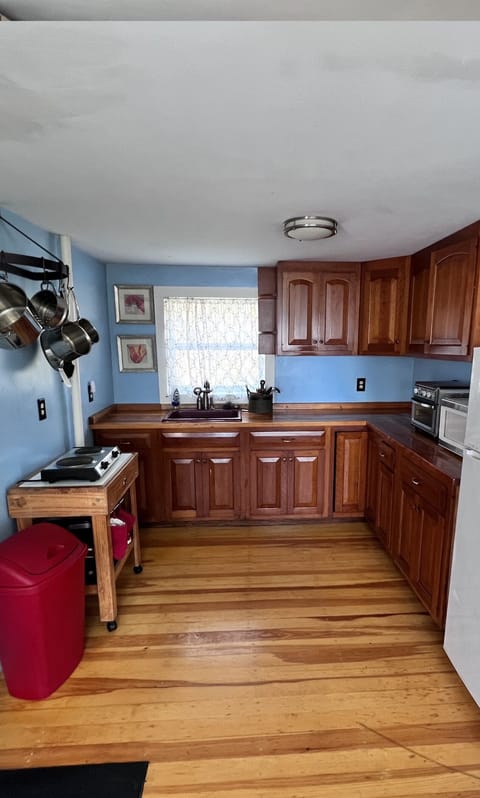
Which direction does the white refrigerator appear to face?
to the viewer's left

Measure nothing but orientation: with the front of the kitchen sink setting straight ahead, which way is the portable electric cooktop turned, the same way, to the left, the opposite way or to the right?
to the left

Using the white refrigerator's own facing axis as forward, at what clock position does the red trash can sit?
The red trash can is roughly at 11 o'clock from the white refrigerator.

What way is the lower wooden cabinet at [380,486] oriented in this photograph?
to the viewer's left

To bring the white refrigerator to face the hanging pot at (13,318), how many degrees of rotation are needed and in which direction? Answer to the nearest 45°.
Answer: approximately 45° to its left

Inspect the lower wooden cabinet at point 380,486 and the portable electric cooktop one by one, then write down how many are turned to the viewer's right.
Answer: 1

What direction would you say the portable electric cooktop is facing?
to the viewer's right
